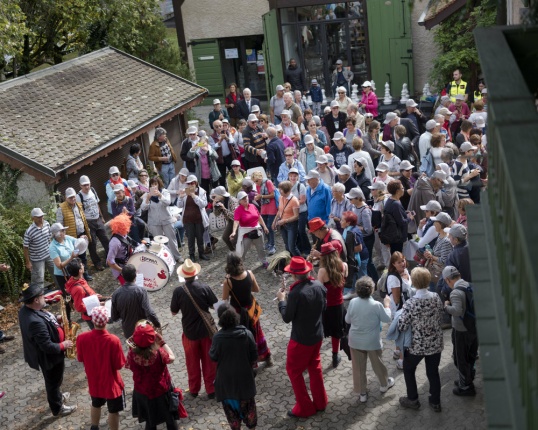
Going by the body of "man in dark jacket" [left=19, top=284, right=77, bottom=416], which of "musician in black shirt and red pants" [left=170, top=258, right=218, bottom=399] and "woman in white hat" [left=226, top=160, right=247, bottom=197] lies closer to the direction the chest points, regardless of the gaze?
the musician in black shirt and red pants

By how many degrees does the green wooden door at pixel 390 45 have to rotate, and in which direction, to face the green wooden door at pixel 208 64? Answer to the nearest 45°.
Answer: approximately 90° to its right

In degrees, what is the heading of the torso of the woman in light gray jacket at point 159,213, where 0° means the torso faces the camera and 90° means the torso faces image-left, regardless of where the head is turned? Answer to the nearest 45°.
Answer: approximately 0°

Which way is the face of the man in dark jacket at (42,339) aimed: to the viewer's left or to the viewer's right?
to the viewer's right

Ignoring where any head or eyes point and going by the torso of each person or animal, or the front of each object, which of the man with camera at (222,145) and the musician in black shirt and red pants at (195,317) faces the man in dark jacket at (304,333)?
the man with camera

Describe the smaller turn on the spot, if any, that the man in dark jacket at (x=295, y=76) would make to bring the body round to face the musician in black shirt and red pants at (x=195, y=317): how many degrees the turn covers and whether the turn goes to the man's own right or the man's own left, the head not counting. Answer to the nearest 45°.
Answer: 0° — they already face them

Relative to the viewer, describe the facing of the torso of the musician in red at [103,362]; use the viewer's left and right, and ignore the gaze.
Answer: facing away from the viewer

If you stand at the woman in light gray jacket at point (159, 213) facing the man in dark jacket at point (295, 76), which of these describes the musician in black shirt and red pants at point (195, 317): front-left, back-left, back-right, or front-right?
back-right

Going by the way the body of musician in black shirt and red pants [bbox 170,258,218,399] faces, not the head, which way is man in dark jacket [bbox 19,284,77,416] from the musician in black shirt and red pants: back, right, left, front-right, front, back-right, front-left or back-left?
left

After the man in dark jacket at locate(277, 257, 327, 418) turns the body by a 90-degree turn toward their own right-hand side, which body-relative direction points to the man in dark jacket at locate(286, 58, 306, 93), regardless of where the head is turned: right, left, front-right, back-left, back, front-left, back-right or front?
front-left

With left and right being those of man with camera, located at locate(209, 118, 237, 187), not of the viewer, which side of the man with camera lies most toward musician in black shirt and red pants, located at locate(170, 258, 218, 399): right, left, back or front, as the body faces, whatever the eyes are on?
front

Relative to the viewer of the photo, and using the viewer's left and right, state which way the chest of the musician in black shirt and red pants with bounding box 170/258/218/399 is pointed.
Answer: facing away from the viewer

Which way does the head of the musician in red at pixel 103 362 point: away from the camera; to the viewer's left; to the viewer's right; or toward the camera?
away from the camera

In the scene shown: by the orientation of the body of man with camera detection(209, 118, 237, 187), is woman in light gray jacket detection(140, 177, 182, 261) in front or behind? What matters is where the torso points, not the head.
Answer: in front
